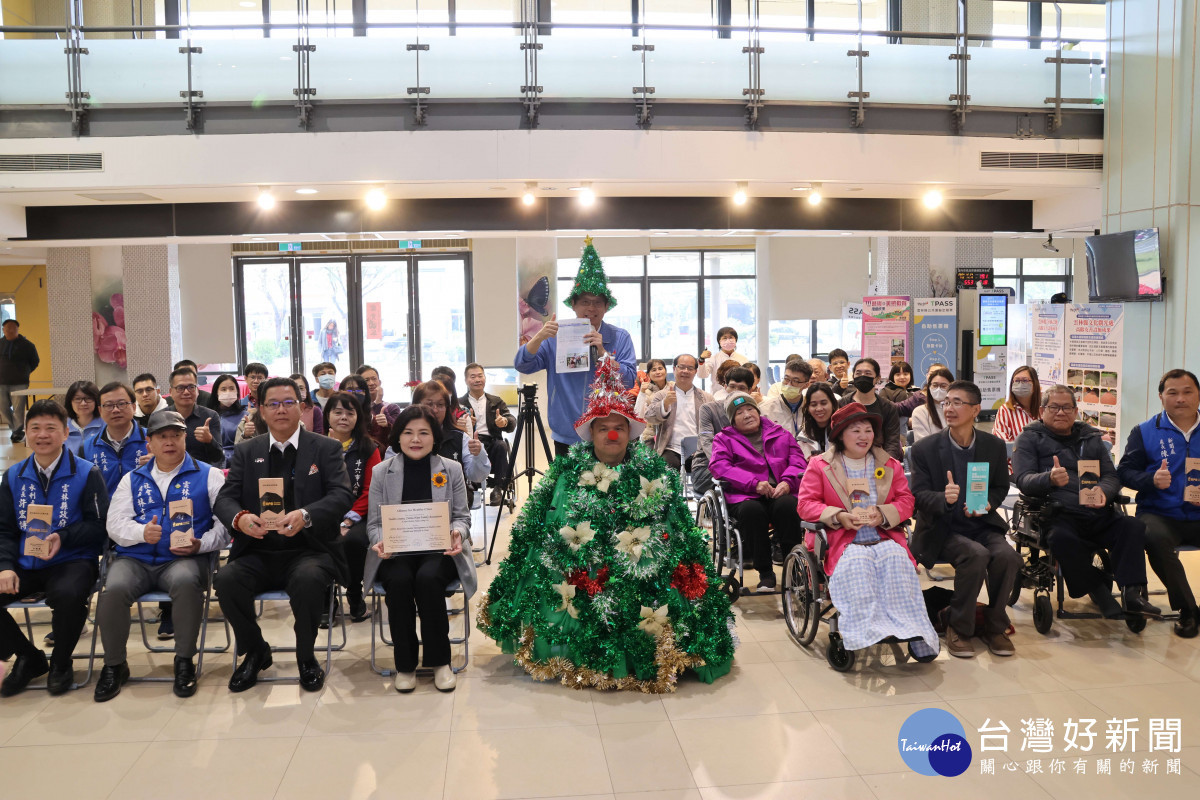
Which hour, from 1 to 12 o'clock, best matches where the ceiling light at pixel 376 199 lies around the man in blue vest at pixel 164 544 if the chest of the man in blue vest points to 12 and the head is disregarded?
The ceiling light is roughly at 7 o'clock from the man in blue vest.

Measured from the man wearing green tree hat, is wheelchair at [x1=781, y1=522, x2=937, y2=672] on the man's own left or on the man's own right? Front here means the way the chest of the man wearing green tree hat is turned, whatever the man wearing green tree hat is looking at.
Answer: on the man's own left

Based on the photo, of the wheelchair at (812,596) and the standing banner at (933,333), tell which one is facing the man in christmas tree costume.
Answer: the standing banner

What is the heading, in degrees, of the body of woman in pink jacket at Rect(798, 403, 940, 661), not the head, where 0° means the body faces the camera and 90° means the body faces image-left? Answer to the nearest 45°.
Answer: approximately 0°

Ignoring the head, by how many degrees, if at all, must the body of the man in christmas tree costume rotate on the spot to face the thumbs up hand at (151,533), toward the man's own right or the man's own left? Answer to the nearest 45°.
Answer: approximately 90° to the man's own right

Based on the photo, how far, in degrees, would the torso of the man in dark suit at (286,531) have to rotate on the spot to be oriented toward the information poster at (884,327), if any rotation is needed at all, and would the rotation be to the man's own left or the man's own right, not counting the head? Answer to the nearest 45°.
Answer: approximately 135° to the man's own left

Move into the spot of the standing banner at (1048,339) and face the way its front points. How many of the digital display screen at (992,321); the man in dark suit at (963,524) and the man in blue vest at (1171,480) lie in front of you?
2

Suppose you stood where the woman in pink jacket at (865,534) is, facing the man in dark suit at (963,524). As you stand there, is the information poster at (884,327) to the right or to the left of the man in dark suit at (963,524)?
left
